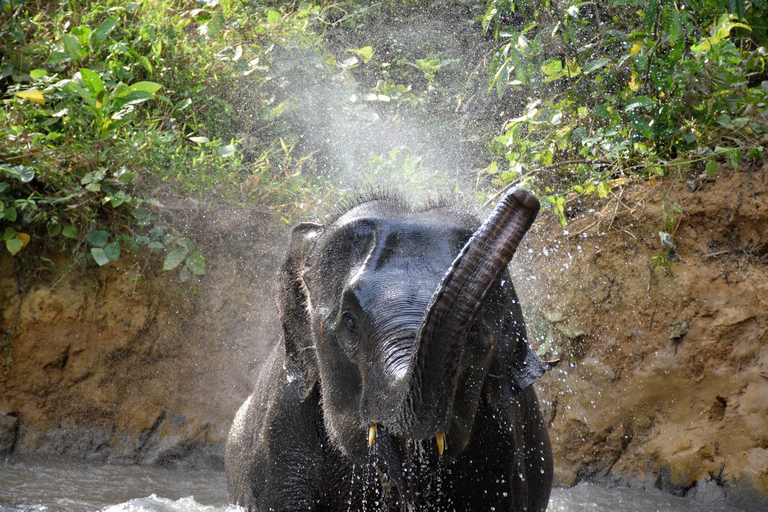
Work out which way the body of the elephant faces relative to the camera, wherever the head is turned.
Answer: toward the camera

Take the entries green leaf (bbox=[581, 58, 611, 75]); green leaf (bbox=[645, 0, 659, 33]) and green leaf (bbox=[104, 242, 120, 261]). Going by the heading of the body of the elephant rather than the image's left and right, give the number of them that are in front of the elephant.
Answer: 0

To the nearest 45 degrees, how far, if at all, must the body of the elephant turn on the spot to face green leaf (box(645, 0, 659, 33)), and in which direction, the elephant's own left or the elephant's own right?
approximately 135° to the elephant's own left

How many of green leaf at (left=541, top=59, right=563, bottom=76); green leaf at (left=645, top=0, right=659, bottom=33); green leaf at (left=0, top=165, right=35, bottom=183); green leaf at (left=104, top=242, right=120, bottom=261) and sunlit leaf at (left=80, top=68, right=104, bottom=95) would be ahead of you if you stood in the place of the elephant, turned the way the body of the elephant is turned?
0

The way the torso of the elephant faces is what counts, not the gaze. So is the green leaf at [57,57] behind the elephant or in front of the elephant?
behind

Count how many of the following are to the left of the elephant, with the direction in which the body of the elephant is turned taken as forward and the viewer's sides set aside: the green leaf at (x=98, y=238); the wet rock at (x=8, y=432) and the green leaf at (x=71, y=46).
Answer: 0

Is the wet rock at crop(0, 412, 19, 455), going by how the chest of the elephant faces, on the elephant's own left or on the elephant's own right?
on the elephant's own right

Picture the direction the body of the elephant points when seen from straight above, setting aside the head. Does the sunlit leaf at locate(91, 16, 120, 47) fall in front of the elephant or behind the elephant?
behind

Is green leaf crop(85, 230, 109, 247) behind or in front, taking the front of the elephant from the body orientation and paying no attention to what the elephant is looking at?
behind

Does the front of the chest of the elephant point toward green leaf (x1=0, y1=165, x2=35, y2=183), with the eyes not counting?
no

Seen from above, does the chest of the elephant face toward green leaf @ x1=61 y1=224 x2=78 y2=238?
no

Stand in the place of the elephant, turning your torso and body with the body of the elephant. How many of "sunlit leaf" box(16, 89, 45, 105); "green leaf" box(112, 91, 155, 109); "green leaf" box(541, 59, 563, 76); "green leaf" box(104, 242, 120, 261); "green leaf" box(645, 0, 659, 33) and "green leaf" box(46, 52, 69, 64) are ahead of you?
0

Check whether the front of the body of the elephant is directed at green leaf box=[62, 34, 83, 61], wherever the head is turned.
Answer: no
